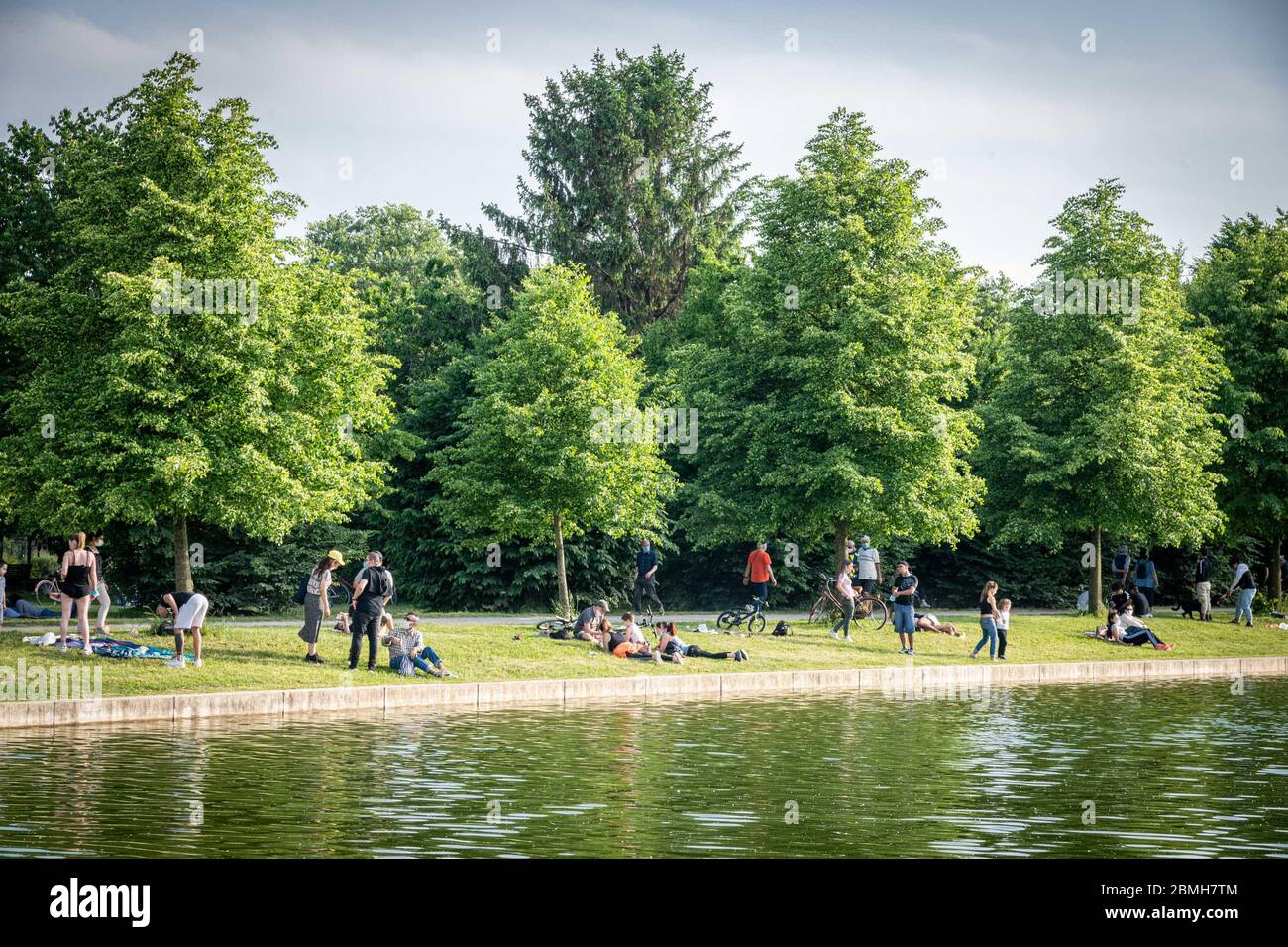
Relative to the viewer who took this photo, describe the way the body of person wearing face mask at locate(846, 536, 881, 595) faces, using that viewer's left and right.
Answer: facing the viewer

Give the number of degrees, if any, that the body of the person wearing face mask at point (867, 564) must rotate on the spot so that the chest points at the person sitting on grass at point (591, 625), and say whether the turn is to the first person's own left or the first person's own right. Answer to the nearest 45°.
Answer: approximately 45° to the first person's own right

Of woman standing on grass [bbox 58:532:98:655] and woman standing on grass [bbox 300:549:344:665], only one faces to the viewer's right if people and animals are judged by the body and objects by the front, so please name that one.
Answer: woman standing on grass [bbox 300:549:344:665]

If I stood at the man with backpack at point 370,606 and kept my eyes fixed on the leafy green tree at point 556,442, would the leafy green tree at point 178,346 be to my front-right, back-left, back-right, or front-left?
front-left

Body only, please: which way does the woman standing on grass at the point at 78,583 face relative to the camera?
away from the camera

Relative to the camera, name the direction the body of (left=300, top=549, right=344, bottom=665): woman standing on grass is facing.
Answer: to the viewer's right

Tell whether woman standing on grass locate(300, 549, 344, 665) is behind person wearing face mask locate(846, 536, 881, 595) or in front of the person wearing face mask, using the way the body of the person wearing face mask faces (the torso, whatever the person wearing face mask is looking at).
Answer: in front

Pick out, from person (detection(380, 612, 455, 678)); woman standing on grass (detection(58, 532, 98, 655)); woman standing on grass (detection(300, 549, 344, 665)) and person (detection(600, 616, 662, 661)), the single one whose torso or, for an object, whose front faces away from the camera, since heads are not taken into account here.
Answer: woman standing on grass (detection(58, 532, 98, 655))
